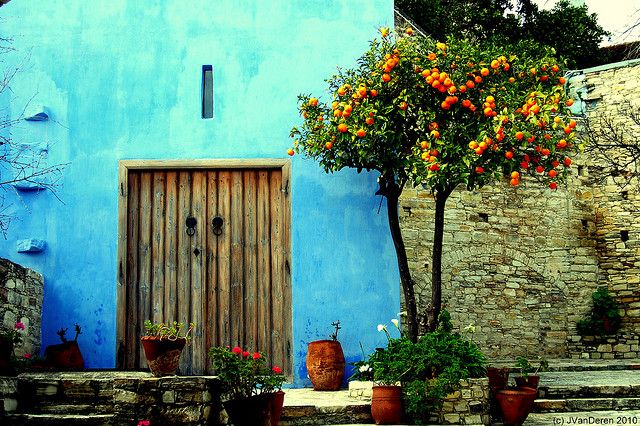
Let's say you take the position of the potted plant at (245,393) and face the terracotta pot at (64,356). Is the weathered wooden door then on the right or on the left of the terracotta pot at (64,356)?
right

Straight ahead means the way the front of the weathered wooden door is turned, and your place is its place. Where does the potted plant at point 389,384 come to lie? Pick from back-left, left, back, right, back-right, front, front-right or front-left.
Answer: front-left

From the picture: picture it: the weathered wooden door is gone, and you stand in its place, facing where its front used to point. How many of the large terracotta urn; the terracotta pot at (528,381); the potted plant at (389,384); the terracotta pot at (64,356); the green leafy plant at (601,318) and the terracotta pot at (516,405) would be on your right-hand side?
1

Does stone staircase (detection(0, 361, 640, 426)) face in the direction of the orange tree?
no

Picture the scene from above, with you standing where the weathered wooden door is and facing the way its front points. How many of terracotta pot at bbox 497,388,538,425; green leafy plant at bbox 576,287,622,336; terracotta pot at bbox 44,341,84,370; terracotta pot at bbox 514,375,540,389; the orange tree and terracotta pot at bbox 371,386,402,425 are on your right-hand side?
1

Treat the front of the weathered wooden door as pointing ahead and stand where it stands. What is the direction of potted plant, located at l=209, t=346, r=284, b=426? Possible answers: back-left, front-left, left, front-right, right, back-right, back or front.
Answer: front

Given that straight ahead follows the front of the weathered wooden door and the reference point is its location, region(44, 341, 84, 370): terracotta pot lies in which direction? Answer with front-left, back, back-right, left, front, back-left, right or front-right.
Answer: right

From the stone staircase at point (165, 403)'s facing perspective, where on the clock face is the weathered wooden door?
The weathered wooden door is roughly at 6 o'clock from the stone staircase.

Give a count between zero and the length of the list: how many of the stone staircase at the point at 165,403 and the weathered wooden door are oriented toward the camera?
2

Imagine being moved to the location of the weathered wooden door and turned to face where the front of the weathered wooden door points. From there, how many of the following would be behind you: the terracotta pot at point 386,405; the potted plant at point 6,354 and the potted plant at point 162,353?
0

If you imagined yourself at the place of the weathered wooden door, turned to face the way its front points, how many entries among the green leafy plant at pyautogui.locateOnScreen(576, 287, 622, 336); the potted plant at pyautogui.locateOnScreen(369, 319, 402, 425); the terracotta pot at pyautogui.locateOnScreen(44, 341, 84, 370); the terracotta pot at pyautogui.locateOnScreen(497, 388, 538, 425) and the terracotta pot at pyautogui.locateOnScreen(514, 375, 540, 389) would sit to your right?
1

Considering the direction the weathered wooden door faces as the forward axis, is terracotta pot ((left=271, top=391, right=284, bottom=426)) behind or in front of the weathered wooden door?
in front

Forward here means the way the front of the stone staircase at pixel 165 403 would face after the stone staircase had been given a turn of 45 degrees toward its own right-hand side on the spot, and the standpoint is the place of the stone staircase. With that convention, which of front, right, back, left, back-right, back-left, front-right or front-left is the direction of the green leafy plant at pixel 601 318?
back

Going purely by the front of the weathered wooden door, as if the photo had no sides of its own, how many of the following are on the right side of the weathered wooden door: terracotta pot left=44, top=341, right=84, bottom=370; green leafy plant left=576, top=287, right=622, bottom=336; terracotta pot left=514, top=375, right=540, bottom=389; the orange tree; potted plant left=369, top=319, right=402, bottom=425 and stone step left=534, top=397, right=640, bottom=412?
1

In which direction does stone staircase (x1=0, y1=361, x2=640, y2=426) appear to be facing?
toward the camera

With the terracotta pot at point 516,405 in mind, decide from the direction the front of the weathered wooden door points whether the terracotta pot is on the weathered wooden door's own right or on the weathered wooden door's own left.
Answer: on the weathered wooden door's own left

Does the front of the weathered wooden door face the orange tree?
no

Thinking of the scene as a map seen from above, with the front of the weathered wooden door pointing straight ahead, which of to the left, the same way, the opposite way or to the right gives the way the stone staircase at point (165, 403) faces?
the same way
